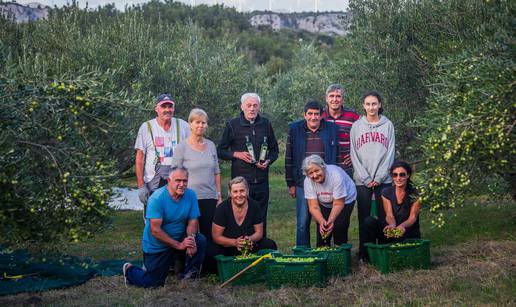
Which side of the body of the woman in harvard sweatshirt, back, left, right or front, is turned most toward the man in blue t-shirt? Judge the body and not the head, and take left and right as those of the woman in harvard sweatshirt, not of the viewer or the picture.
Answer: right

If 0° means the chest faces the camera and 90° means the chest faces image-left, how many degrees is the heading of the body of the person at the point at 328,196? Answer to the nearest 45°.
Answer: approximately 45°

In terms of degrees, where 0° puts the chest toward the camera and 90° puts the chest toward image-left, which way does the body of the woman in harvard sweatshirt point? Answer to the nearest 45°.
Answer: approximately 0°

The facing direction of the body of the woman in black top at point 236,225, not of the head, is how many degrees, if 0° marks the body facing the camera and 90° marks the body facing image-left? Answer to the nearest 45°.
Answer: approximately 0°

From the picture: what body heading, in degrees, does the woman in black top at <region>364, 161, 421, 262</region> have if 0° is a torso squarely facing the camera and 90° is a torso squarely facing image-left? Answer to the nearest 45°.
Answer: approximately 45°

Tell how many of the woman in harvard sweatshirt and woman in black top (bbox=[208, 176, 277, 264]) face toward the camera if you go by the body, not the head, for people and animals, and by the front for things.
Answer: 2

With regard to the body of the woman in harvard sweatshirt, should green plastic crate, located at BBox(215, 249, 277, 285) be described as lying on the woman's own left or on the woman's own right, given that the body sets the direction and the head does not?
on the woman's own right

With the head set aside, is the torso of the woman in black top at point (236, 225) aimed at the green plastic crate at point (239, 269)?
yes
